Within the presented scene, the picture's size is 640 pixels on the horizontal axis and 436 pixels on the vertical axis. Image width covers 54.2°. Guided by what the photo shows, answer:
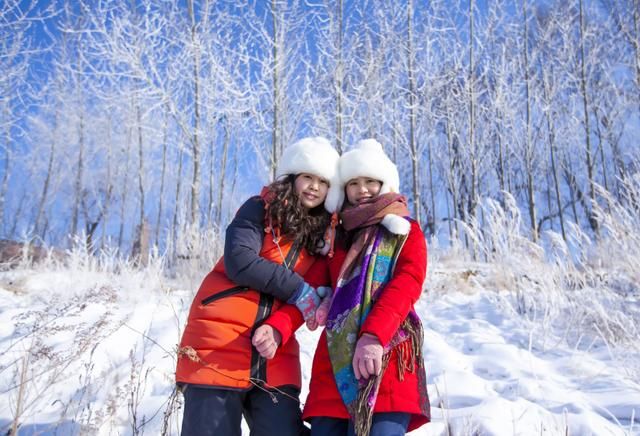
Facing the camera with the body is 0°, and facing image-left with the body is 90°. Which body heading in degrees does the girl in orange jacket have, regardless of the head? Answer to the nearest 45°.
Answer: approximately 315°
